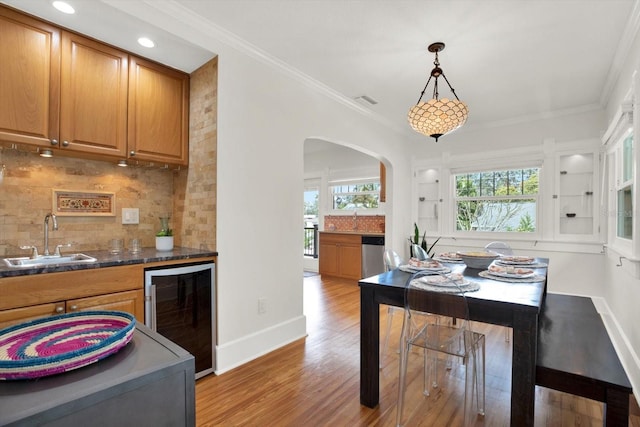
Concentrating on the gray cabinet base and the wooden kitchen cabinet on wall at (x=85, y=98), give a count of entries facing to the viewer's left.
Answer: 0

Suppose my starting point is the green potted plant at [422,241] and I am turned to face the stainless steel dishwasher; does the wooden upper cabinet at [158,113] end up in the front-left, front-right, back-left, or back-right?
back-left

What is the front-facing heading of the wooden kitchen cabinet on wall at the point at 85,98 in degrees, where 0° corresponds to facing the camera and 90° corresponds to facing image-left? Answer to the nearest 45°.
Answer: approximately 315°

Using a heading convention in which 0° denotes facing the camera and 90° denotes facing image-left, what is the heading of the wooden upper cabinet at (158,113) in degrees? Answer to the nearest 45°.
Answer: approximately 315°

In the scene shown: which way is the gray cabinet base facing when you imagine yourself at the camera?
facing the viewer and to the right of the viewer

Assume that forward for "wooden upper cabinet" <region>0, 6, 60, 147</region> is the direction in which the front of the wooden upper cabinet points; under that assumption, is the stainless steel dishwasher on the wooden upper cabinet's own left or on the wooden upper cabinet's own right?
on the wooden upper cabinet's own left
